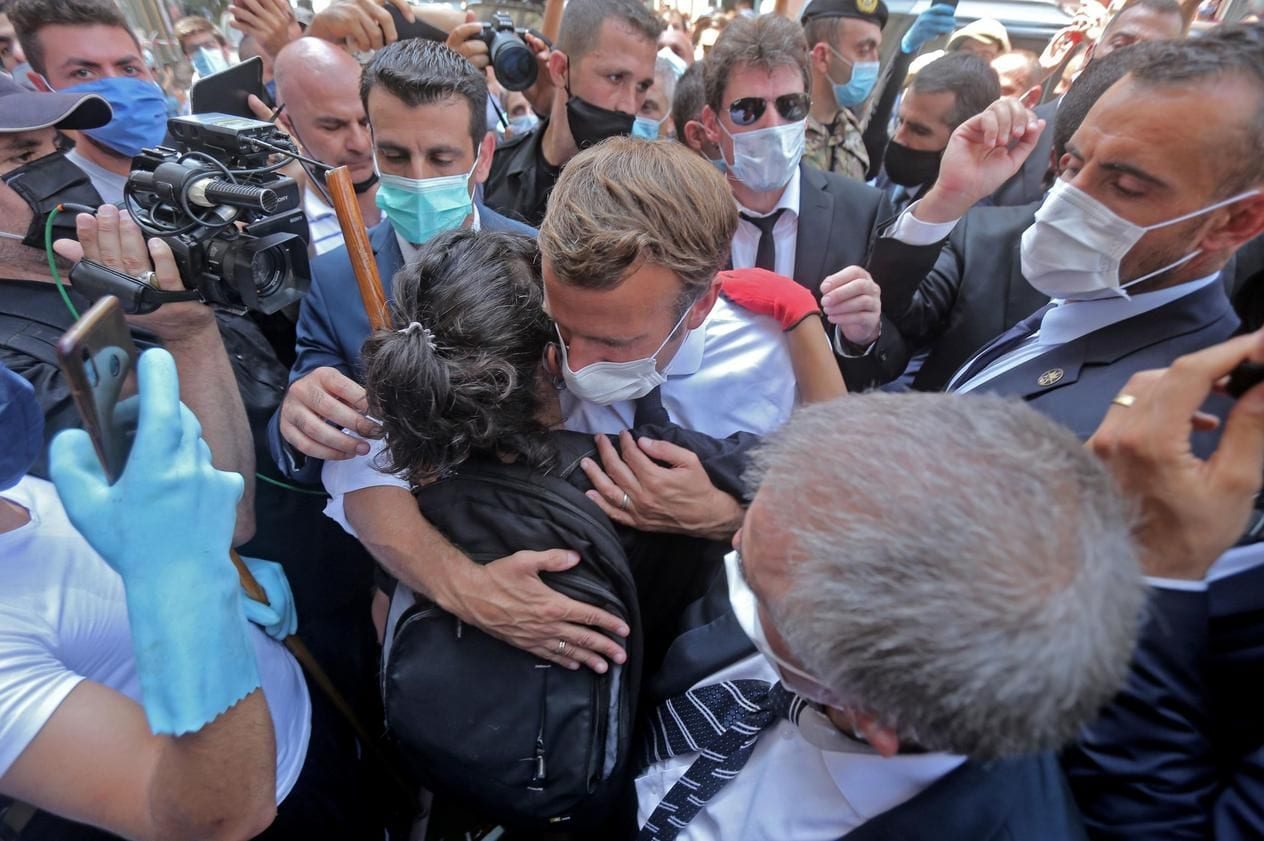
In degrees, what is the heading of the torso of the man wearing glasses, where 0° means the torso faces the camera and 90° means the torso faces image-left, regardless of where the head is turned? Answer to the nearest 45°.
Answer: approximately 0°

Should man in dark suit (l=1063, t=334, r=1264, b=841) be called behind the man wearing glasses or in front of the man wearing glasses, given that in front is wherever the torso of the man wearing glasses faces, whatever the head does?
in front

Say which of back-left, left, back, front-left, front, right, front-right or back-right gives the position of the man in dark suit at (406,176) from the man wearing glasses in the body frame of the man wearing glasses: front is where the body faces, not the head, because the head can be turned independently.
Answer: front-right

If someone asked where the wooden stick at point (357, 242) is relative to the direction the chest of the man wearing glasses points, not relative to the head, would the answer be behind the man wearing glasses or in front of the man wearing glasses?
in front

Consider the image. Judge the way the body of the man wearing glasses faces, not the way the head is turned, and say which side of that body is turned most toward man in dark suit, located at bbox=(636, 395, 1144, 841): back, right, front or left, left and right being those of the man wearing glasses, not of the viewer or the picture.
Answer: front
